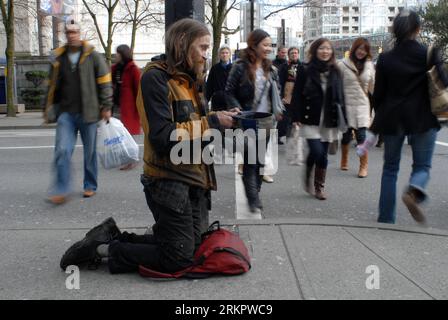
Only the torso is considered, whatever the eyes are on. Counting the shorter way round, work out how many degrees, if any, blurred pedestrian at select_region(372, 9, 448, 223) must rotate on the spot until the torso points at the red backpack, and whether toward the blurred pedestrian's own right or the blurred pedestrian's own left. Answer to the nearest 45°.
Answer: approximately 135° to the blurred pedestrian's own left

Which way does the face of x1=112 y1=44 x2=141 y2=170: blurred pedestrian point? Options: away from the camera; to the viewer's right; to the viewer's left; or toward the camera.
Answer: to the viewer's left

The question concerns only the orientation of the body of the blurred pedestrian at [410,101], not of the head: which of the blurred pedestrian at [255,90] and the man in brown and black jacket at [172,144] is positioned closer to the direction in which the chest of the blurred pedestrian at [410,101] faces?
the blurred pedestrian

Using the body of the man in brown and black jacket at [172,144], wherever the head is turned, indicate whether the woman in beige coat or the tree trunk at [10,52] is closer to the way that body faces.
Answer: the woman in beige coat

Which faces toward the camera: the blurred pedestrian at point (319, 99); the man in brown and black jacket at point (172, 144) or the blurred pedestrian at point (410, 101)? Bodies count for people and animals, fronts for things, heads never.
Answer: the blurred pedestrian at point (319, 99)

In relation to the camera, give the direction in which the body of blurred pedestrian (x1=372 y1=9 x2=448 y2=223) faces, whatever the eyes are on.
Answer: away from the camera

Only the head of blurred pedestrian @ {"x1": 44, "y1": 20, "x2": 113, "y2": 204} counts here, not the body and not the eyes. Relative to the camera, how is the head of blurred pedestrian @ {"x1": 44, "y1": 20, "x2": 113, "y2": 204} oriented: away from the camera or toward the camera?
toward the camera

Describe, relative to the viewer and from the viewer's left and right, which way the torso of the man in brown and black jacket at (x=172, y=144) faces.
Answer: facing to the right of the viewer

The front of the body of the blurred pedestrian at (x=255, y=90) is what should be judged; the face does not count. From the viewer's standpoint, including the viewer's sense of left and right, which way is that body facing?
facing the viewer and to the right of the viewer

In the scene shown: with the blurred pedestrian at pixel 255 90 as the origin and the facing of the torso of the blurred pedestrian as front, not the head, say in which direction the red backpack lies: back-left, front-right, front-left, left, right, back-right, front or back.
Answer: front-right

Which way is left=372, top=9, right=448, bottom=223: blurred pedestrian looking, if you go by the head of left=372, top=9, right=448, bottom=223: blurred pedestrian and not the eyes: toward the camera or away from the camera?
away from the camera

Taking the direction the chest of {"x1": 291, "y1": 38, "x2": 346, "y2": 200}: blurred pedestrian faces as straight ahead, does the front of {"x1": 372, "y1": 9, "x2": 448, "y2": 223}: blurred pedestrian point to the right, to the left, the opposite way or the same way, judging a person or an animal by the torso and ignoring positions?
the opposite way
